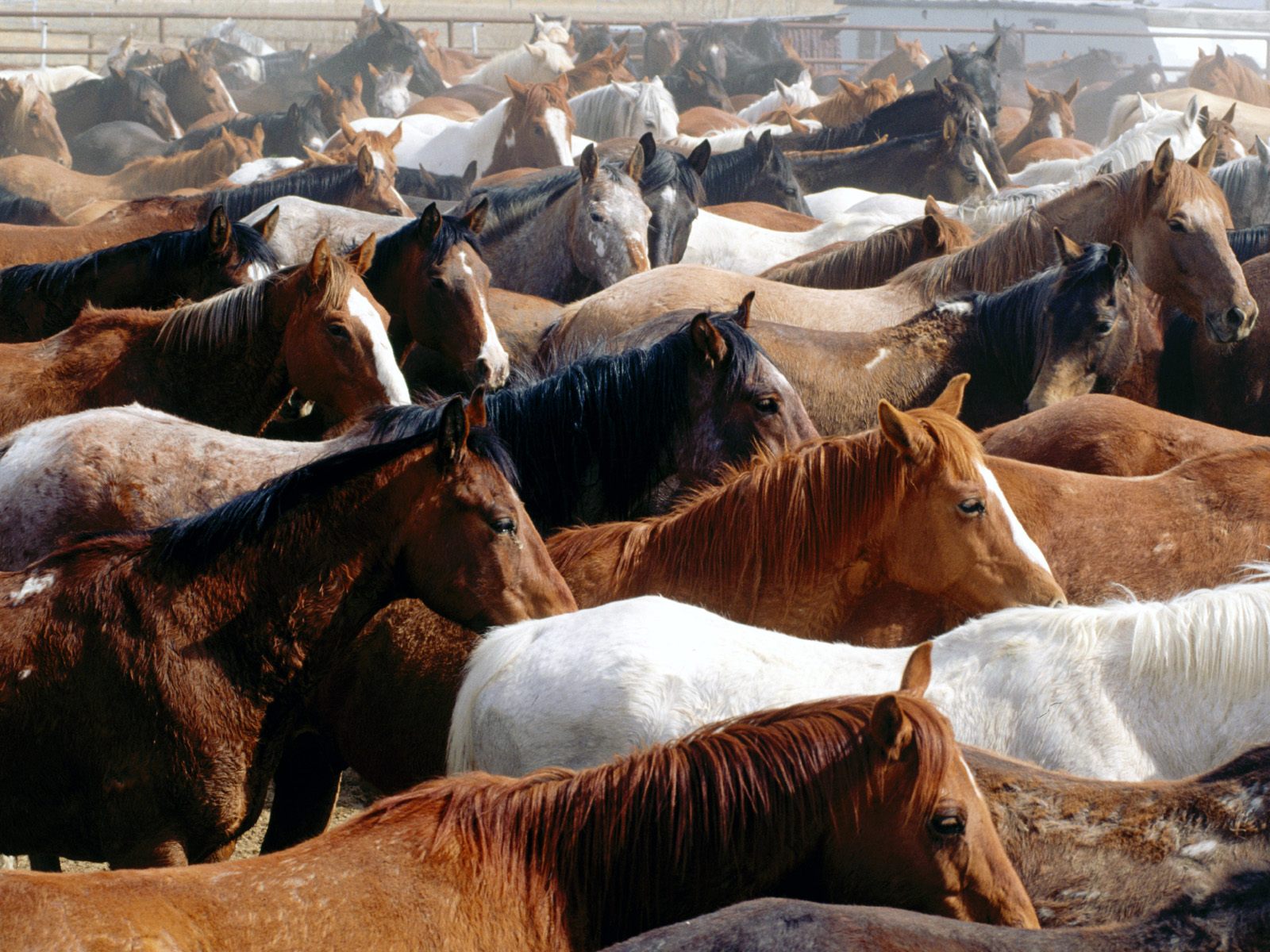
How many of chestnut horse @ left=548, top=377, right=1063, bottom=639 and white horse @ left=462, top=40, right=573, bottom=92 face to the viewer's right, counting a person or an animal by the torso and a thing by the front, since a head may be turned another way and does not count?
2

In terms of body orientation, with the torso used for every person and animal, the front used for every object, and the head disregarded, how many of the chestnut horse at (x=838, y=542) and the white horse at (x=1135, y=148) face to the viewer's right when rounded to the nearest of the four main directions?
2

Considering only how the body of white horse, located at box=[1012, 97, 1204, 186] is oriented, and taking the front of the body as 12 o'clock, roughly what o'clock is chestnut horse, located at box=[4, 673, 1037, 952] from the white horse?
The chestnut horse is roughly at 3 o'clock from the white horse.

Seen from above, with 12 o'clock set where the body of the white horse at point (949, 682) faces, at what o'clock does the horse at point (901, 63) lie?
The horse is roughly at 9 o'clock from the white horse.

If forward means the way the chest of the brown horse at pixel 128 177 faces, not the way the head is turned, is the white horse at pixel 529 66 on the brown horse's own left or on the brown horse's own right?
on the brown horse's own left

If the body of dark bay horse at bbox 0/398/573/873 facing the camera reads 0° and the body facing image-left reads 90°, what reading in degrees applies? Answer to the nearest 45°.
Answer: approximately 270°

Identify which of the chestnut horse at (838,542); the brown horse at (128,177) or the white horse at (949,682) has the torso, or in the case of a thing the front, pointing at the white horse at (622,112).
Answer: the brown horse

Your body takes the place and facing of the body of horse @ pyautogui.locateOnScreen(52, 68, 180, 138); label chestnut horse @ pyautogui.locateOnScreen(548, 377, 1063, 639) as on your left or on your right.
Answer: on your right

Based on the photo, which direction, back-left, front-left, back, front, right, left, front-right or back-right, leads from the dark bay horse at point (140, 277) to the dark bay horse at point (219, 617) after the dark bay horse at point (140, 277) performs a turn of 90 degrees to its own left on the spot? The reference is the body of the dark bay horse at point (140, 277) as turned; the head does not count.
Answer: back

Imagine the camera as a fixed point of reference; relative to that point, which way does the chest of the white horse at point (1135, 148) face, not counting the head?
to the viewer's right
